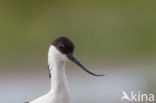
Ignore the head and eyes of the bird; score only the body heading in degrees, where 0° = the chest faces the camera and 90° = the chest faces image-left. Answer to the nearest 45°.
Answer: approximately 270°
